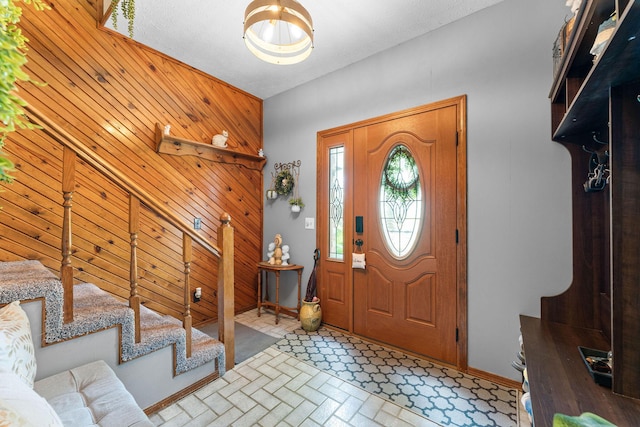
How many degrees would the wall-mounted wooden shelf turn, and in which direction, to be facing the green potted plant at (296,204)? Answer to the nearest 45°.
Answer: approximately 45° to its left

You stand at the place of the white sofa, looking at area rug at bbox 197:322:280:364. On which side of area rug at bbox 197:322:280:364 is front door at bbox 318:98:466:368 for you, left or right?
right

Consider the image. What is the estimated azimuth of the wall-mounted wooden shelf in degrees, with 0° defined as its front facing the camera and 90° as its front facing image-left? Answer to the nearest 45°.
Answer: approximately 315°
